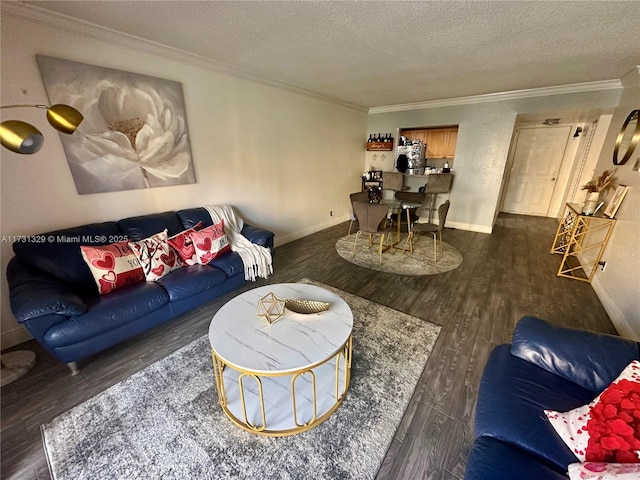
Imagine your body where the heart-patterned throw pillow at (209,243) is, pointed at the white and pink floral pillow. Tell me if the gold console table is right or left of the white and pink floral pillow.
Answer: left

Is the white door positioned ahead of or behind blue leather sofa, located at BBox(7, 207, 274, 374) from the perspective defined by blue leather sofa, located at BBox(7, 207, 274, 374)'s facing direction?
ahead

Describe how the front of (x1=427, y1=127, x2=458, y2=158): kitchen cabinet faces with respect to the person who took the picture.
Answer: facing the viewer

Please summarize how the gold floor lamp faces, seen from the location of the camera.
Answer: facing the viewer and to the right of the viewer

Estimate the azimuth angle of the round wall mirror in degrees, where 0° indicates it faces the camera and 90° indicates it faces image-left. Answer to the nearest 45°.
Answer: approximately 45°

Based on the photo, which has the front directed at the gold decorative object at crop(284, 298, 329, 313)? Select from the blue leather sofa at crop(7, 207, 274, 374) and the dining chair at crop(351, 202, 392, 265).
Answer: the blue leather sofa

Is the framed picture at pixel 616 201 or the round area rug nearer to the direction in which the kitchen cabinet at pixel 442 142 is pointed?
the round area rug

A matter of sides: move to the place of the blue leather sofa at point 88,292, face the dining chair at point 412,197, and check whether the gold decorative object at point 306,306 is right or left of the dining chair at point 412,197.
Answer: right

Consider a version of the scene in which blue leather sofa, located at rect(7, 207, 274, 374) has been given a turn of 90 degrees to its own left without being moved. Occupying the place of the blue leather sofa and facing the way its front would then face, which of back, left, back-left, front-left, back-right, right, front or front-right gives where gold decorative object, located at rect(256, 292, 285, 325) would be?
right

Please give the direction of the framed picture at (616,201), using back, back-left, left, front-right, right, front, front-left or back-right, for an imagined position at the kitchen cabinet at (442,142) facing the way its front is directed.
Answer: front-left

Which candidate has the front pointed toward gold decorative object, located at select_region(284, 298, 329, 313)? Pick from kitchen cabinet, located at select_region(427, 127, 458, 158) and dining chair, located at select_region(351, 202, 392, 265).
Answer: the kitchen cabinet

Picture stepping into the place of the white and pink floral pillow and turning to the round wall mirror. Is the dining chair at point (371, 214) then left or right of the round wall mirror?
left

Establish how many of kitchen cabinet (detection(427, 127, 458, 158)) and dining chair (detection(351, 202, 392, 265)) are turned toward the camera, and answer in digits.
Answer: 1

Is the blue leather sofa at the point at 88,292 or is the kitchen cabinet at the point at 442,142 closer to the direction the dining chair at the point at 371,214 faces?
the kitchen cabinet

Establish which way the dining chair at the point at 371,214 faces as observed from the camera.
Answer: facing away from the viewer and to the right of the viewer

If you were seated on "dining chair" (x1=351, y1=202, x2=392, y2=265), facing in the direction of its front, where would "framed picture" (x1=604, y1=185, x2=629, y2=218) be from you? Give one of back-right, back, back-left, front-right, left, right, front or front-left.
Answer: front-right

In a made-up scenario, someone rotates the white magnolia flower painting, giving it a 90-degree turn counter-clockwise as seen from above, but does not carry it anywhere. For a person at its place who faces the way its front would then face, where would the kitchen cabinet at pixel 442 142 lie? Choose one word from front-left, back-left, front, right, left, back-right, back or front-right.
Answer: front-right

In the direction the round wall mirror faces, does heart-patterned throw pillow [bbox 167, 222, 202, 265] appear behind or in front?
in front

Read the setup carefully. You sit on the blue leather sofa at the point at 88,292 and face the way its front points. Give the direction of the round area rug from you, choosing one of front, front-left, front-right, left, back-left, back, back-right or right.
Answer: front-left

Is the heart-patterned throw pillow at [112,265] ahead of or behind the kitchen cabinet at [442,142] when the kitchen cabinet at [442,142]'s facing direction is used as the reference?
ahead
